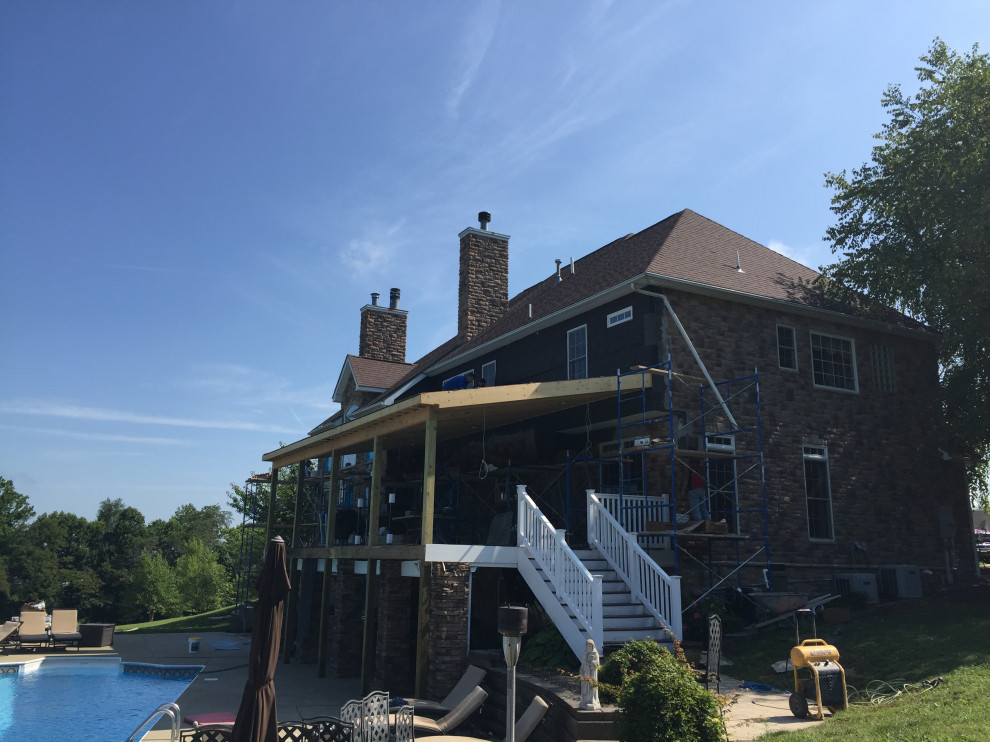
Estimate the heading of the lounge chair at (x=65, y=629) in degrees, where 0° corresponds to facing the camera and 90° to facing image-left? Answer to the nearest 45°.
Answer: approximately 0°

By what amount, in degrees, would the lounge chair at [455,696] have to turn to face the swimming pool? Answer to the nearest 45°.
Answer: approximately 45° to its right

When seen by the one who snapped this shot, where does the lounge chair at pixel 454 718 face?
facing to the left of the viewer

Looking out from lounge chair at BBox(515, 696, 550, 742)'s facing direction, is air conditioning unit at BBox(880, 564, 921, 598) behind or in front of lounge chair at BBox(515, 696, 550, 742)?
behind

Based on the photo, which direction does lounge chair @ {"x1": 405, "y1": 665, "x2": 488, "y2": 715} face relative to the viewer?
to the viewer's left

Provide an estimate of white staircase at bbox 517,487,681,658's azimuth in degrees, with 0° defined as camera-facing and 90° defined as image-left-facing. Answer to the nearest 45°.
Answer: approximately 315°

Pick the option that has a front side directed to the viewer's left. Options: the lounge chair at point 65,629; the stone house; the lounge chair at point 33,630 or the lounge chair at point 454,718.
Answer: the lounge chair at point 454,718

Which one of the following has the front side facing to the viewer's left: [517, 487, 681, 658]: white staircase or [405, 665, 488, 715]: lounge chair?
the lounge chair
